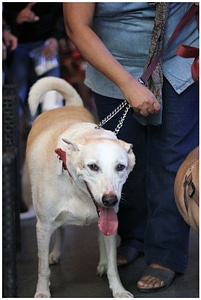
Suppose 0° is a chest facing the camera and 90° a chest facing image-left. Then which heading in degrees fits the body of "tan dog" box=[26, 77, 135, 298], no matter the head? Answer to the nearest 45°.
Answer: approximately 0°

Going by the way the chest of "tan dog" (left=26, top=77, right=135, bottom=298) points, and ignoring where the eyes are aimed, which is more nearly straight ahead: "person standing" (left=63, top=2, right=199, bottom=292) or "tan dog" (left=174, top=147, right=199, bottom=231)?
the tan dog

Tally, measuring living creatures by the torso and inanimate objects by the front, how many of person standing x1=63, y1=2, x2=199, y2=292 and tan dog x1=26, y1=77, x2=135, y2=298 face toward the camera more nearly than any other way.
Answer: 2

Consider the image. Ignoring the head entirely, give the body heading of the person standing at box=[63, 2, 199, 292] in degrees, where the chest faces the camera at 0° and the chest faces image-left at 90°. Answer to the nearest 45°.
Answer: approximately 0°

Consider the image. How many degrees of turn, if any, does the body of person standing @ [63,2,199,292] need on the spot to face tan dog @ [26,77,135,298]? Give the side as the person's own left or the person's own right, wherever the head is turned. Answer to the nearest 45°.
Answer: approximately 45° to the person's own right
